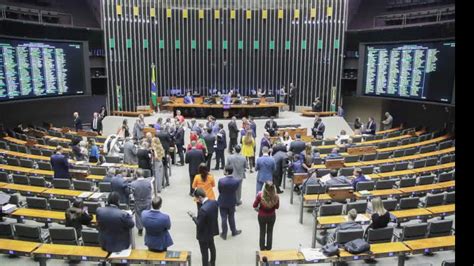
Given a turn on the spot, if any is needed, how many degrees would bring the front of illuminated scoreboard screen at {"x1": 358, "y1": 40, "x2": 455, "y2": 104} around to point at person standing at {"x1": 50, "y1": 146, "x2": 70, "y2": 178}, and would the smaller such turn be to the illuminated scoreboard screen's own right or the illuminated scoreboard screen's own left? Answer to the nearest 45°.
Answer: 0° — it already faces them

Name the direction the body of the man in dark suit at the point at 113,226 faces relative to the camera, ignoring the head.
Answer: away from the camera

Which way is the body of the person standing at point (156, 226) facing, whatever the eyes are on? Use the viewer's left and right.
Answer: facing away from the viewer

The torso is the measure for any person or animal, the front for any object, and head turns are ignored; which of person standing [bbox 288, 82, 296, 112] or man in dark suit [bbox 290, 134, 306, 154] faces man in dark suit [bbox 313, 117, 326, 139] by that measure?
man in dark suit [bbox 290, 134, 306, 154]

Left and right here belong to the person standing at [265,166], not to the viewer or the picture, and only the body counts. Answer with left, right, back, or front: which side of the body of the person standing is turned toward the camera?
back

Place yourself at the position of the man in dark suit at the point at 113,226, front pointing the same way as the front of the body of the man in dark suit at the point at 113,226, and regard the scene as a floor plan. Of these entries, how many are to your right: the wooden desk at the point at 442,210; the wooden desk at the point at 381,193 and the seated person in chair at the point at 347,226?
3

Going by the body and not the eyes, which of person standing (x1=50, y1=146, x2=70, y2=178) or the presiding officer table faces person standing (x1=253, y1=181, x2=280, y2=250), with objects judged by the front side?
the presiding officer table

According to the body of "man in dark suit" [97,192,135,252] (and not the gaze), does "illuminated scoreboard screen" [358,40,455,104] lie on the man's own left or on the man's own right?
on the man's own right

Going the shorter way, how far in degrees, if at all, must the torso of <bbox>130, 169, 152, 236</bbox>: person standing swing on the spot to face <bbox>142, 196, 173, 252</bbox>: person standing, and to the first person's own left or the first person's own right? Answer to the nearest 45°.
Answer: approximately 180°

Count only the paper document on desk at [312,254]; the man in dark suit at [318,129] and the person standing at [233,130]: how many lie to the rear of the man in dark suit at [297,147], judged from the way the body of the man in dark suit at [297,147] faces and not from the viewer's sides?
1

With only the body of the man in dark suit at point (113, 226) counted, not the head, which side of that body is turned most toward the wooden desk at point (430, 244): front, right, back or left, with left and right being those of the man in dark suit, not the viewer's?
right

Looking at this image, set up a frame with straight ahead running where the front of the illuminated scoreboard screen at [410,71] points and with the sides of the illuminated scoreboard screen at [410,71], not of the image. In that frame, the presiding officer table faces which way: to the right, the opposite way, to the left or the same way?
to the left
